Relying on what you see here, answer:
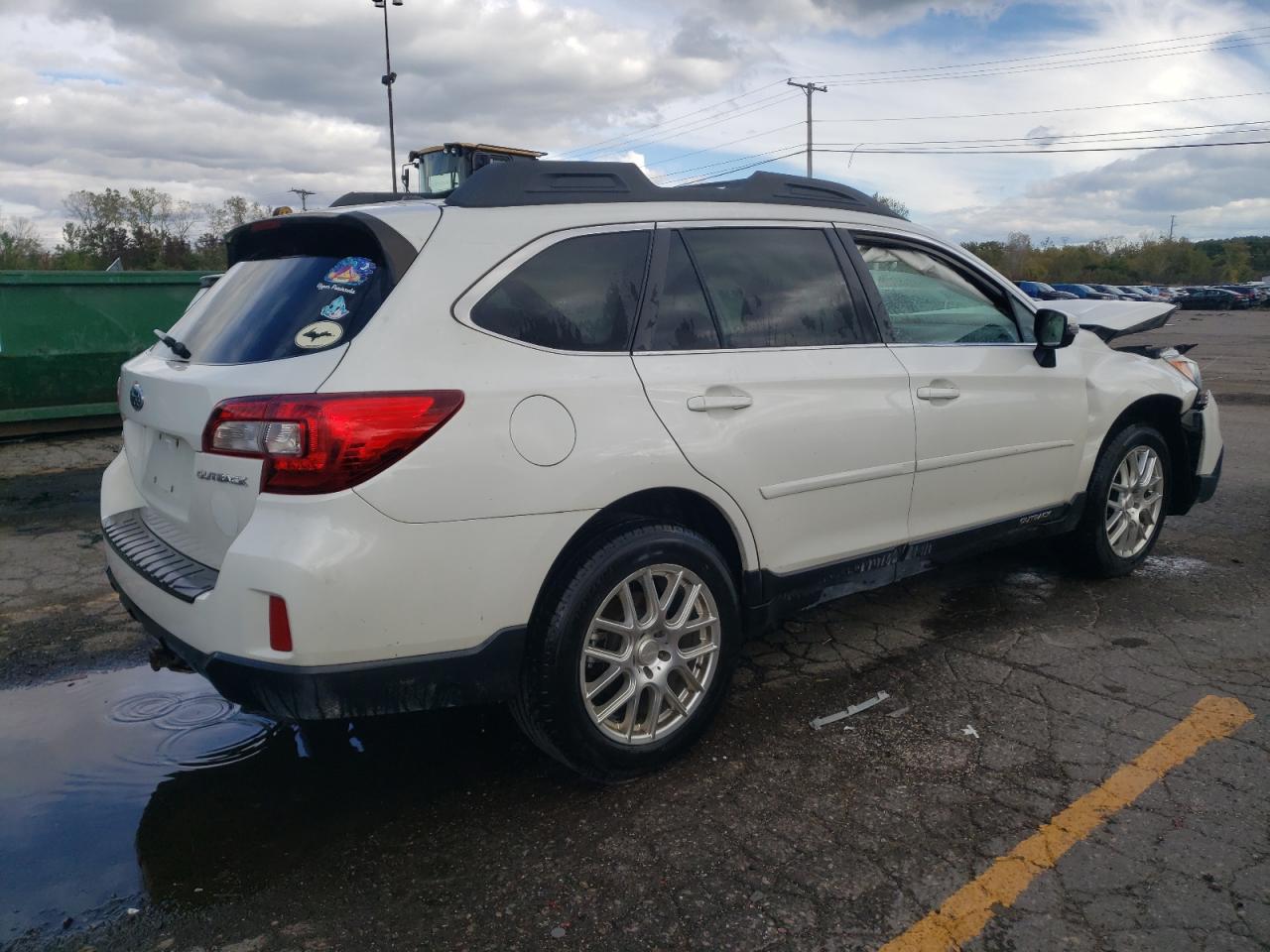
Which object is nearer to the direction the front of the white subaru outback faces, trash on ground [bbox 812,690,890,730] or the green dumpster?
the trash on ground

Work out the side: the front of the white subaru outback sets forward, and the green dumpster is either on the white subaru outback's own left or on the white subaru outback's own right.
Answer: on the white subaru outback's own left

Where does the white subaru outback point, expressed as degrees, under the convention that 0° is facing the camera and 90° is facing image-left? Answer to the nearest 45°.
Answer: approximately 225°
